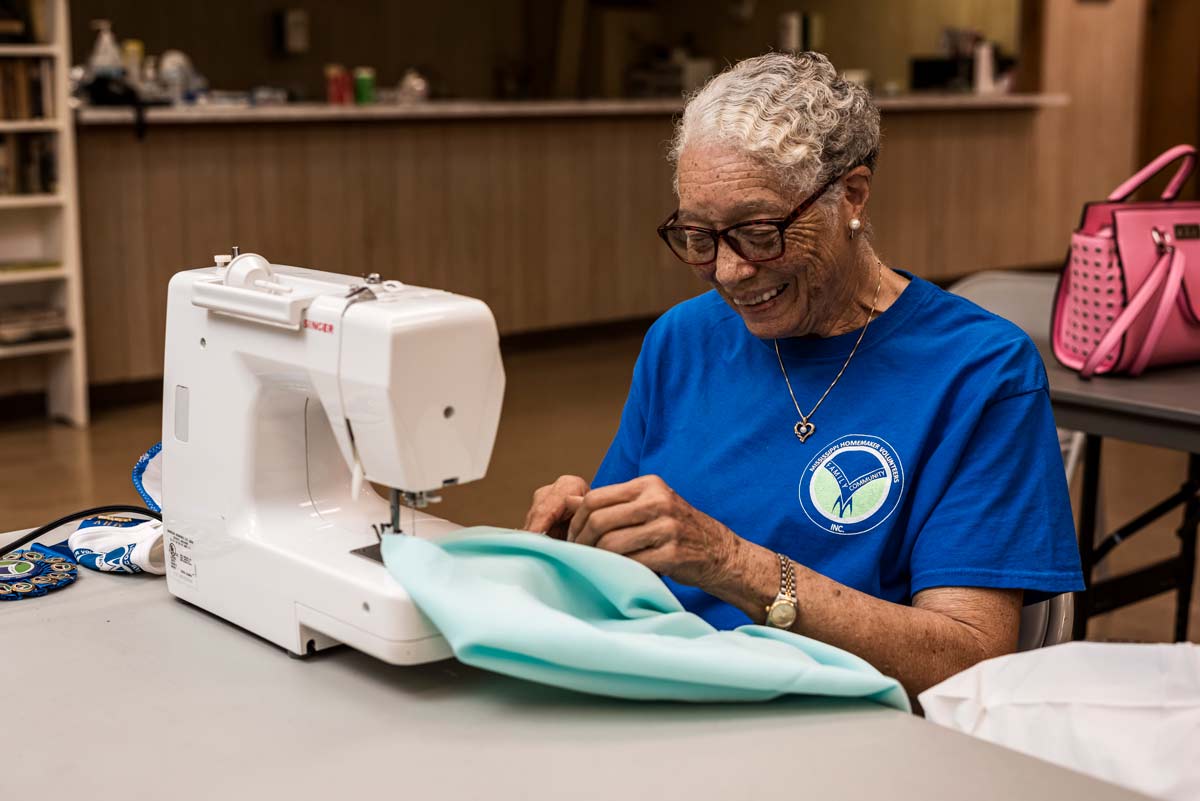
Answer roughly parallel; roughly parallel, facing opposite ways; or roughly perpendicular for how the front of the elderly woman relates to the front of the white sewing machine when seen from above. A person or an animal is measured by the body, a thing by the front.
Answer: roughly parallel, facing opposite ways

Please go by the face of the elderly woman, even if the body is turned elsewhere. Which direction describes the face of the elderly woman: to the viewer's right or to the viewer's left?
to the viewer's left

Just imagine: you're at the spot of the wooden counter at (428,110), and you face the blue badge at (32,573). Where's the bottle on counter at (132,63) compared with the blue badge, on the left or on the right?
right

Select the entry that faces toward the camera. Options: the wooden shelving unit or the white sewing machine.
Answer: the wooden shelving unit

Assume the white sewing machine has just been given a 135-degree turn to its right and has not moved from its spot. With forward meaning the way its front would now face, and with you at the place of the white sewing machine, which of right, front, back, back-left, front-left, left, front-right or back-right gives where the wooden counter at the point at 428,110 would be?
back

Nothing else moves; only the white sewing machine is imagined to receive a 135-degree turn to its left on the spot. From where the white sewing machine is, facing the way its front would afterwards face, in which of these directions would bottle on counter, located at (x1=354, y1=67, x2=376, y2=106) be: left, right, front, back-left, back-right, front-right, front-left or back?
right

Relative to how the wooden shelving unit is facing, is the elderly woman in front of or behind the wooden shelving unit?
in front

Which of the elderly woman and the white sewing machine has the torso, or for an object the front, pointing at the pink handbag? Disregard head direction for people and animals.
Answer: the white sewing machine

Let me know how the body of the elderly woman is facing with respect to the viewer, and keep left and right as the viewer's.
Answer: facing the viewer and to the left of the viewer

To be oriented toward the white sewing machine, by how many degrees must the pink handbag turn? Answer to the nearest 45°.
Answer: approximately 45° to its right
